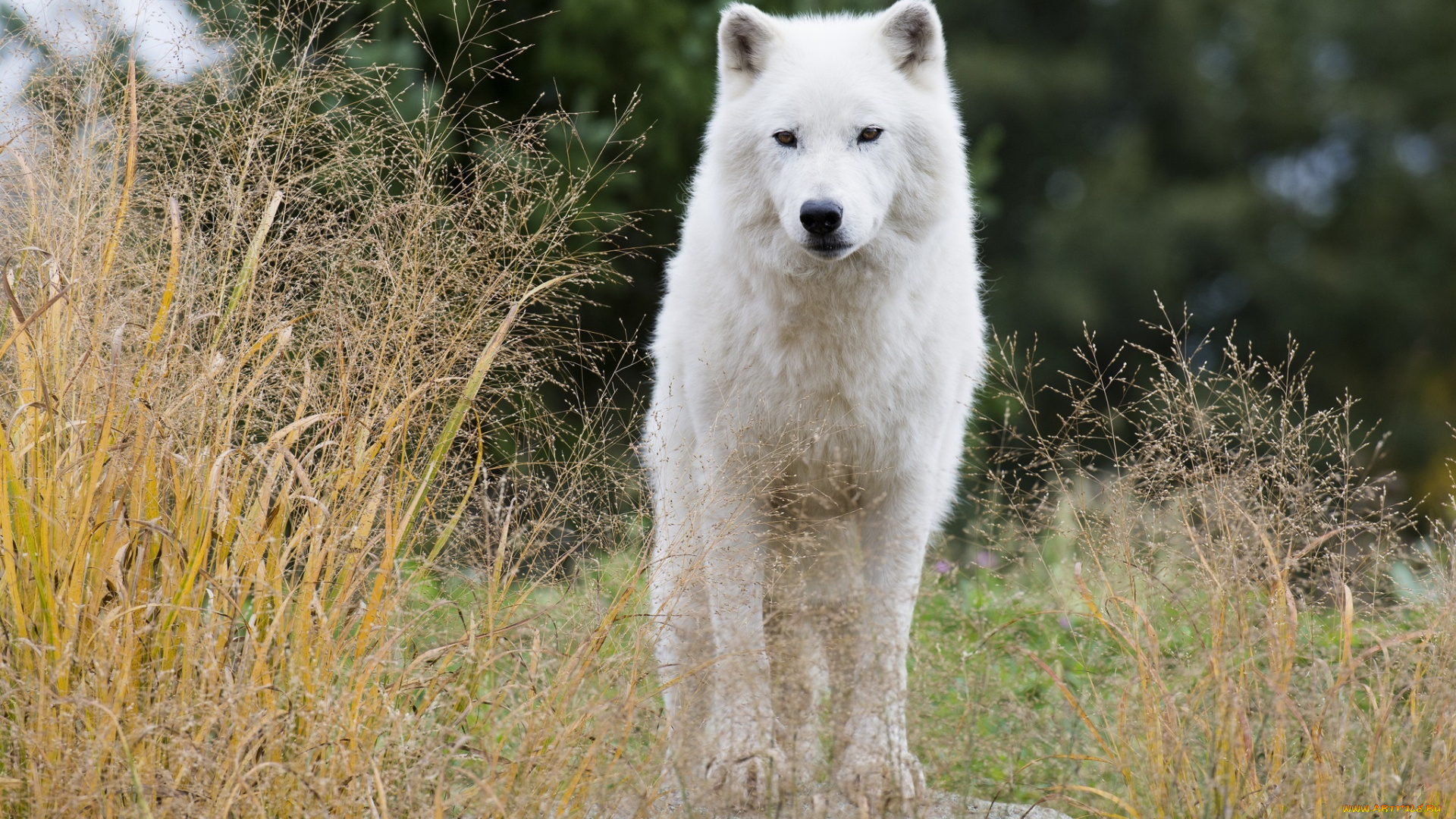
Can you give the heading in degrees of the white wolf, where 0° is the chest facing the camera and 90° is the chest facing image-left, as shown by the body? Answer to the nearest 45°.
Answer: approximately 0°
